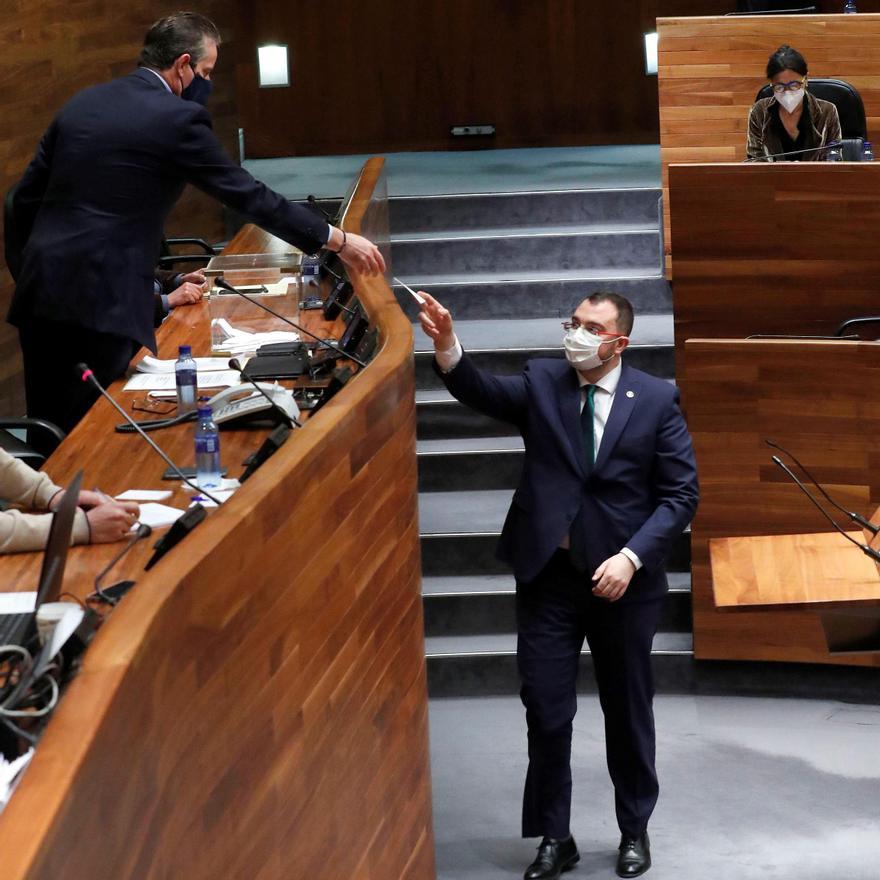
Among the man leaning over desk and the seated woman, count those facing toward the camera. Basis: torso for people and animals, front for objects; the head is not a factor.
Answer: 1

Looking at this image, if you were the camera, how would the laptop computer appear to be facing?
facing to the left of the viewer

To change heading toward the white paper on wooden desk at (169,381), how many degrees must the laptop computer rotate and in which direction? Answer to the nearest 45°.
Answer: approximately 90° to its right

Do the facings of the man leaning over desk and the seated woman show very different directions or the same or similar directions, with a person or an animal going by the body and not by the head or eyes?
very different directions

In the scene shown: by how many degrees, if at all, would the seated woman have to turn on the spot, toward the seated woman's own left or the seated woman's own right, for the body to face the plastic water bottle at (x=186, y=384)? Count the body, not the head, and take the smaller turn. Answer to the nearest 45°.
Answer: approximately 45° to the seated woman's own right

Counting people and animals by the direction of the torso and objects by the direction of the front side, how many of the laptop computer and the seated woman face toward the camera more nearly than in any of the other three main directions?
1

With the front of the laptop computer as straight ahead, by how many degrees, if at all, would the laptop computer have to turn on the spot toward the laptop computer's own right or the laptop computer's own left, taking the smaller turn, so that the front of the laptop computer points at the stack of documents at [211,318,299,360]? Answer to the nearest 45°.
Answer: approximately 90° to the laptop computer's own right

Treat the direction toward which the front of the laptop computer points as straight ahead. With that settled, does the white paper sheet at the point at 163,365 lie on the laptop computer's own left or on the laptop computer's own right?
on the laptop computer's own right

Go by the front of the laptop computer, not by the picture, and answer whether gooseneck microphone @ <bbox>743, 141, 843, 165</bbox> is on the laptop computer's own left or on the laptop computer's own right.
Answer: on the laptop computer's own right

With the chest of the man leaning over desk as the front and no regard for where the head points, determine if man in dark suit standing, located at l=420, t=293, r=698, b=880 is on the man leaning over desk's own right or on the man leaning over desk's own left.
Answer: on the man leaning over desk's own right

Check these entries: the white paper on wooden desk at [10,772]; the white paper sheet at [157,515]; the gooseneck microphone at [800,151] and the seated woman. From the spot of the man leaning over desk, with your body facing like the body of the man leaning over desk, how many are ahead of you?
2
